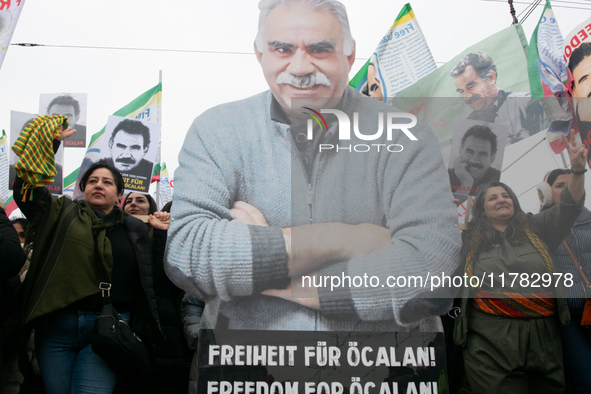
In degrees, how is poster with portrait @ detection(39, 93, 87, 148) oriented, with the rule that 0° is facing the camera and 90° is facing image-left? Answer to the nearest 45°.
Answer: approximately 0°

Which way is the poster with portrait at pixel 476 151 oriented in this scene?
toward the camera

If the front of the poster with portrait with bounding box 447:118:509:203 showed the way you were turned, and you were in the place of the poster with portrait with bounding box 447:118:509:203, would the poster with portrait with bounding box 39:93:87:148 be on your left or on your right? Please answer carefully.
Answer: on your right

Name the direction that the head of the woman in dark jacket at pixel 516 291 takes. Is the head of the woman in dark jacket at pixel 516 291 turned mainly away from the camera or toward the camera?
toward the camera

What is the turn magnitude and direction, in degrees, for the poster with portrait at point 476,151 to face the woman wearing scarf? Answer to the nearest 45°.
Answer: approximately 90° to its right

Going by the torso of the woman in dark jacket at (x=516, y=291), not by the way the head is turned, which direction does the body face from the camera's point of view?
toward the camera

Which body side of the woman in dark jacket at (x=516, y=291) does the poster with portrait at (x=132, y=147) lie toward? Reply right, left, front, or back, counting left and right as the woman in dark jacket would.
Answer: right

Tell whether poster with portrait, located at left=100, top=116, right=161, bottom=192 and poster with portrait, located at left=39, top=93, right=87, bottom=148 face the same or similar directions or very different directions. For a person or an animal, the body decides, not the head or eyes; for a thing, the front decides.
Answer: same or similar directions

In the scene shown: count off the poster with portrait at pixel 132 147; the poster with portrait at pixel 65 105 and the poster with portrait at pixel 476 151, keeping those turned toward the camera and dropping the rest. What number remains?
3

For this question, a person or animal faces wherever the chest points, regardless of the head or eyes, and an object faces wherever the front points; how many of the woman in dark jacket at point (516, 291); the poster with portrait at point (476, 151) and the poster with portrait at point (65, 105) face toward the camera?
3

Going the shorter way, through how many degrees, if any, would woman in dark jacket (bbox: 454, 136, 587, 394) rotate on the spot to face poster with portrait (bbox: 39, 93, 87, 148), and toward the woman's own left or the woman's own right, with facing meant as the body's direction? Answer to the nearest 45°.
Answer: approximately 90° to the woman's own right
